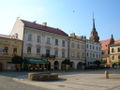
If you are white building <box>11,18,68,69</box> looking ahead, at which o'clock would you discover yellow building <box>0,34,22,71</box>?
The yellow building is roughly at 3 o'clock from the white building.

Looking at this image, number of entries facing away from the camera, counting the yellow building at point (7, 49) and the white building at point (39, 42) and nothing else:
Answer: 0

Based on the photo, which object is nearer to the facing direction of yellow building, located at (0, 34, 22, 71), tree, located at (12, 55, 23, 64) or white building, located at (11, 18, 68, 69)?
the tree

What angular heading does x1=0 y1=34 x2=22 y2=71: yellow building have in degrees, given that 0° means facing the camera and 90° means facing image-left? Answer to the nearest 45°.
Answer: approximately 315°

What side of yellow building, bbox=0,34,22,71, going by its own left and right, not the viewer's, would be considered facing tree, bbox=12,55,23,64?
front

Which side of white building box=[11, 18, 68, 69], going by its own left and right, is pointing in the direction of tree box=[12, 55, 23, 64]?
right

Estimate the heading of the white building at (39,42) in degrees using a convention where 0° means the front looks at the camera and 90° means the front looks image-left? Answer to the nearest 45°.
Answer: approximately 315°
